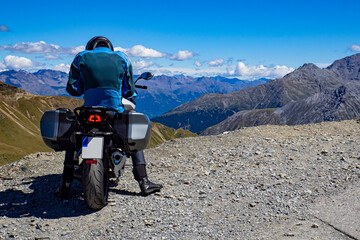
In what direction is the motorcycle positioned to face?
away from the camera

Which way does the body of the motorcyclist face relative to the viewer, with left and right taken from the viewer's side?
facing away from the viewer
